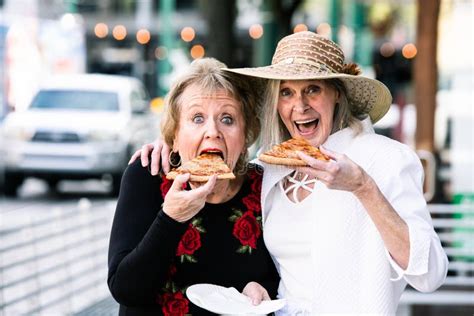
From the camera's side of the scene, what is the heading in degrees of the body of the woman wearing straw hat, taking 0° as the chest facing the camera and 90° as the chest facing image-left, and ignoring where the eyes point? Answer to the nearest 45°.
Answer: approximately 45°

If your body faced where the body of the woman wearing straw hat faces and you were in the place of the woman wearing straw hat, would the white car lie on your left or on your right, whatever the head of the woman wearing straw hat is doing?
on your right

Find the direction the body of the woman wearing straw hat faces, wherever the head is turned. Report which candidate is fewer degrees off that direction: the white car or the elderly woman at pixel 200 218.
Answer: the elderly woman

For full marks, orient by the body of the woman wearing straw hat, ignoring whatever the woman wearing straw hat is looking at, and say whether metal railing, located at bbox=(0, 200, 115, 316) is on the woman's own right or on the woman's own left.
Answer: on the woman's own right

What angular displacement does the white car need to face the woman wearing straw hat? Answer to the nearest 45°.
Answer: approximately 45° to its left

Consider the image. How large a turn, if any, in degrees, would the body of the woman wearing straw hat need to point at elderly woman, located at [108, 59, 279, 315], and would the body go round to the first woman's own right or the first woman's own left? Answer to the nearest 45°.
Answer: approximately 45° to the first woman's own right

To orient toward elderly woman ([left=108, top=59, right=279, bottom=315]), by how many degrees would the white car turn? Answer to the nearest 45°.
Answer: approximately 45° to its left
